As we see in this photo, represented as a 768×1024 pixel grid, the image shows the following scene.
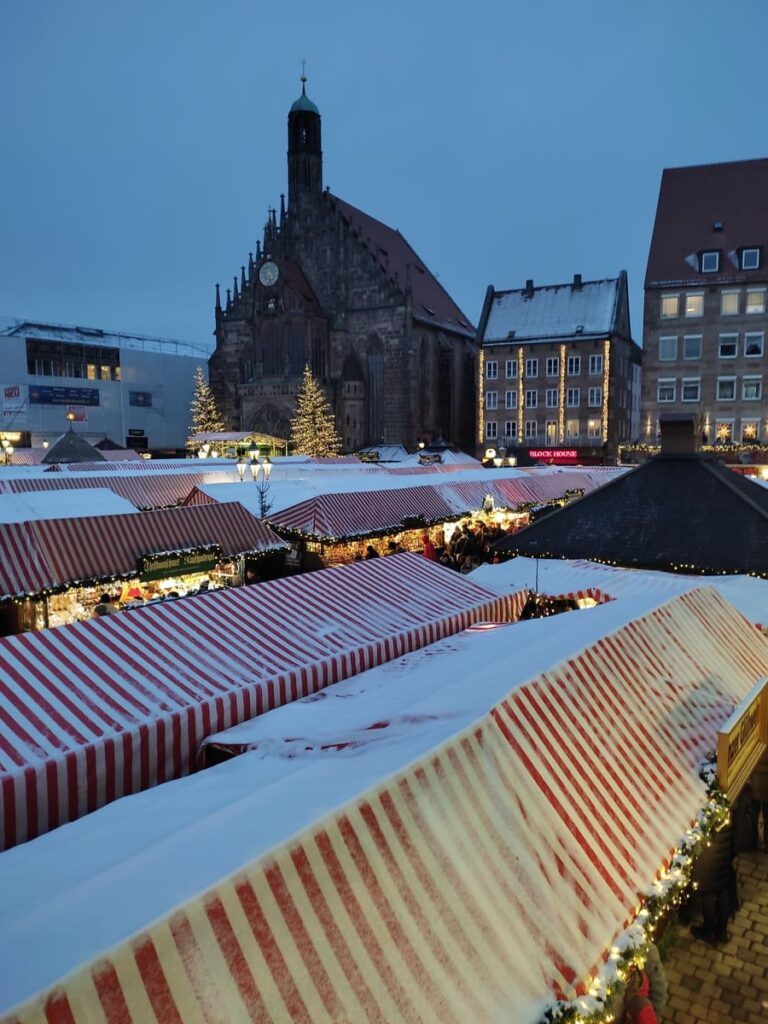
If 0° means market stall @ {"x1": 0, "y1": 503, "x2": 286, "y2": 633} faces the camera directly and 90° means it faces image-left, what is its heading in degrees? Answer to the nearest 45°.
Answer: approximately 315°
